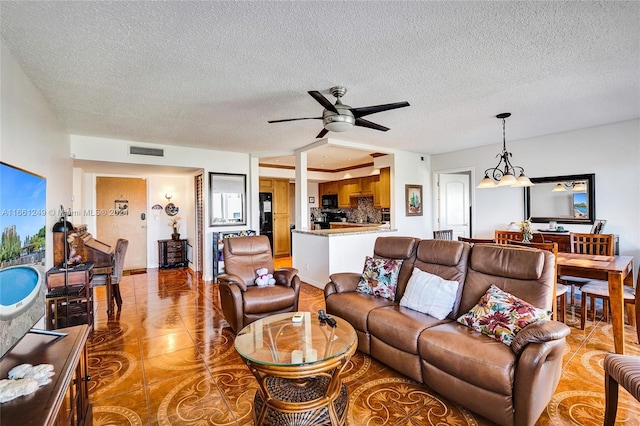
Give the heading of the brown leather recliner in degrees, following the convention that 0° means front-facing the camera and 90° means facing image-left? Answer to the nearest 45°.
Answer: approximately 315°

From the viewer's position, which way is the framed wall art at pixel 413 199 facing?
facing the viewer

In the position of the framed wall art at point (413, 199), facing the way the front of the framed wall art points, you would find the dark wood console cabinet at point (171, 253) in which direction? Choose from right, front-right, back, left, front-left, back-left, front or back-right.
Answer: right

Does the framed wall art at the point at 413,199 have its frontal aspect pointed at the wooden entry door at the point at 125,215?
no

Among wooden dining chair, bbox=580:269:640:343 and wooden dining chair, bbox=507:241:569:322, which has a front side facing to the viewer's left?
wooden dining chair, bbox=580:269:640:343

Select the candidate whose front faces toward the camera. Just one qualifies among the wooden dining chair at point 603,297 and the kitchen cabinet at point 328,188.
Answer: the kitchen cabinet

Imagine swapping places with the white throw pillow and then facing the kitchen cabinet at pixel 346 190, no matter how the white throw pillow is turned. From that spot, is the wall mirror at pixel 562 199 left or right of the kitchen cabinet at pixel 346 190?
right

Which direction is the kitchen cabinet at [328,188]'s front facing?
toward the camera

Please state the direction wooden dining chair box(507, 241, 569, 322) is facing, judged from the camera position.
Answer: facing away from the viewer and to the right of the viewer

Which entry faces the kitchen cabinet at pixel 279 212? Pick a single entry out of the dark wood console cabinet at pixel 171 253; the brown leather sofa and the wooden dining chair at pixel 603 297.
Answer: the wooden dining chair

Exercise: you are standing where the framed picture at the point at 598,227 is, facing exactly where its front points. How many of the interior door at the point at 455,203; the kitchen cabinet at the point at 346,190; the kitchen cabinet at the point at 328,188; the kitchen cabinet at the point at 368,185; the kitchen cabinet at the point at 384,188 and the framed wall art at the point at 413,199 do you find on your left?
0

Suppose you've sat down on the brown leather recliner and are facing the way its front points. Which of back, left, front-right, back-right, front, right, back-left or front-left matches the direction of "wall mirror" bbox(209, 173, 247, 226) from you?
back-left

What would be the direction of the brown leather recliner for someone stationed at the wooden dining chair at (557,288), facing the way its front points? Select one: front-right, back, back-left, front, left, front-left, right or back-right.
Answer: back

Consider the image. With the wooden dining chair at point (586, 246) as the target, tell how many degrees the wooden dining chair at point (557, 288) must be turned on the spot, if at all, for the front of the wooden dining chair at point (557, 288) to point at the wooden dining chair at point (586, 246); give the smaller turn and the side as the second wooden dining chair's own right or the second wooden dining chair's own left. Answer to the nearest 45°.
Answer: approximately 45° to the second wooden dining chair's own left

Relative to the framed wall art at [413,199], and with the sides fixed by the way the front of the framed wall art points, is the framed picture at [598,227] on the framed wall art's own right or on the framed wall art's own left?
on the framed wall art's own left

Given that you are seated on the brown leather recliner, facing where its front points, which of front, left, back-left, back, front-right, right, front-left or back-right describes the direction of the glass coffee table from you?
front-right

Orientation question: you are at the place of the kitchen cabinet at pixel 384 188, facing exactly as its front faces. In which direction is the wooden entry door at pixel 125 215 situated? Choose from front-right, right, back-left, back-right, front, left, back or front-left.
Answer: front-right

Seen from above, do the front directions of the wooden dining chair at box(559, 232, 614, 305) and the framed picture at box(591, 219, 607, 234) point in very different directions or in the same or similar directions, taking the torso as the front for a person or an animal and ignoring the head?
same or similar directions

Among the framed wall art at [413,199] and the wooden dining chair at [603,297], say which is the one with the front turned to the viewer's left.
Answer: the wooden dining chair

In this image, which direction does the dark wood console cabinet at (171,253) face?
toward the camera
